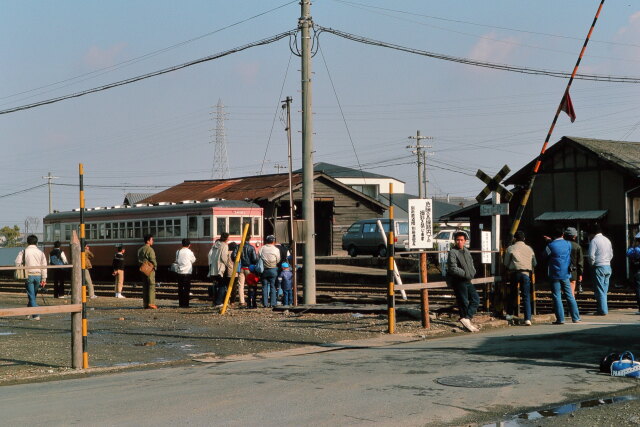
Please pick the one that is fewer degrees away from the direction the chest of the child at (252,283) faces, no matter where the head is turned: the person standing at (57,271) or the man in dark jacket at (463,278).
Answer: the person standing

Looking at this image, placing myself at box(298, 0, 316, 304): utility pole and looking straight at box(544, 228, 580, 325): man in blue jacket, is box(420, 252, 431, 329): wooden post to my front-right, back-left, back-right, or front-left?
front-right

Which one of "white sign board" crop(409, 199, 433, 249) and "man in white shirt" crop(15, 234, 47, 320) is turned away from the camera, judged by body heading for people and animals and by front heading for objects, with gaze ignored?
the man in white shirt

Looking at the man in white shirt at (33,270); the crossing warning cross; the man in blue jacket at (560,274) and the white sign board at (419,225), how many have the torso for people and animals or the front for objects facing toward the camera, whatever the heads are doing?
2

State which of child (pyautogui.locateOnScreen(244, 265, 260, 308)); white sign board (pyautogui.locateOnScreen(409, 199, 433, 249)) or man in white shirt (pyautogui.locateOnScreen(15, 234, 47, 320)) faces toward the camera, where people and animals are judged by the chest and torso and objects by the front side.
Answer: the white sign board

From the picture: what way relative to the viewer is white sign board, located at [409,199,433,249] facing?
toward the camera

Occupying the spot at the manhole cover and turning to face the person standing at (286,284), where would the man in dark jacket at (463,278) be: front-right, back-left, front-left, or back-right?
front-right

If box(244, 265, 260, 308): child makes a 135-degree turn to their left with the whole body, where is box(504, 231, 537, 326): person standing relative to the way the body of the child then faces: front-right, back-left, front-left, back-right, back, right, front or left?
left

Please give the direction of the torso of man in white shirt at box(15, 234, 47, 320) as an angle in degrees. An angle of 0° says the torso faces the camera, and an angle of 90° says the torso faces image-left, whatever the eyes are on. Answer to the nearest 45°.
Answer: approximately 180°

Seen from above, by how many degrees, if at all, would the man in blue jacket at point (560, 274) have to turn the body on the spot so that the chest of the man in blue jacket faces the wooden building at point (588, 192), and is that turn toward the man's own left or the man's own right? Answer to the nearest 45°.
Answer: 0° — they already face it

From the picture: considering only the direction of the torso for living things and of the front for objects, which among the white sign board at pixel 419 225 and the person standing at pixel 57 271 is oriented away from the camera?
the person standing

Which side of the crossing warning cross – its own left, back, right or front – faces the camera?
front

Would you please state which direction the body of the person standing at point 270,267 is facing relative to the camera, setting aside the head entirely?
away from the camera

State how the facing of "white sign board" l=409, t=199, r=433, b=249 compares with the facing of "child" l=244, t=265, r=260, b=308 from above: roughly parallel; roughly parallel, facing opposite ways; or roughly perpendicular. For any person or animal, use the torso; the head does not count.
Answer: roughly parallel, facing opposite ways

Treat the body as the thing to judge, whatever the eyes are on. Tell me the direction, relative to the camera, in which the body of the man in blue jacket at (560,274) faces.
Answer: away from the camera

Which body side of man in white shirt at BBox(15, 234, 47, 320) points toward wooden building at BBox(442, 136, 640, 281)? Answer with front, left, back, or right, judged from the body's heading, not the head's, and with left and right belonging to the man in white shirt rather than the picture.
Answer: right
